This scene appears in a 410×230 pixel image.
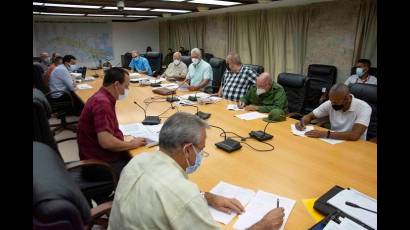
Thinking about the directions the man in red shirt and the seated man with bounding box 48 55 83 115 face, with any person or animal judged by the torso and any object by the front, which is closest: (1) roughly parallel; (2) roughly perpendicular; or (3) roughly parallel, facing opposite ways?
roughly parallel

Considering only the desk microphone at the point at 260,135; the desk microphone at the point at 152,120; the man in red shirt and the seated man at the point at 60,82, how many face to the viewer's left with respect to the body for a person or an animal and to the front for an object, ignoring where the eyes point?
1

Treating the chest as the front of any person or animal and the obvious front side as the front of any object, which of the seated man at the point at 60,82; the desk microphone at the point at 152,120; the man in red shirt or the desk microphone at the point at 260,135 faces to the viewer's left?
the desk microphone at the point at 152,120

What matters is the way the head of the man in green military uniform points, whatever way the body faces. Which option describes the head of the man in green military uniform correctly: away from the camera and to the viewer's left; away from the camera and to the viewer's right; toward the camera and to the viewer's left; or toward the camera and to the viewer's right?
toward the camera and to the viewer's left

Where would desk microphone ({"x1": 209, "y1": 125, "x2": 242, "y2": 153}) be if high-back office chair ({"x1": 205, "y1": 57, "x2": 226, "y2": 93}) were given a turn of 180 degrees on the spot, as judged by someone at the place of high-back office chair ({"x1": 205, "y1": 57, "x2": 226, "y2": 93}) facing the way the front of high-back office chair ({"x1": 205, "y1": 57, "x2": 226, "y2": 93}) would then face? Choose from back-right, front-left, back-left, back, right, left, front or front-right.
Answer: back-right

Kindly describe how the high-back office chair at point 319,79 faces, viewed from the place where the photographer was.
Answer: facing the viewer and to the left of the viewer

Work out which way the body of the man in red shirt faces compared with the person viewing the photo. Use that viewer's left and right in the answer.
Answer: facing to the right of the viewer

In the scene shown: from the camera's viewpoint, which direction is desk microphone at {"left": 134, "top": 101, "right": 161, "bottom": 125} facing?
to the viewer's left

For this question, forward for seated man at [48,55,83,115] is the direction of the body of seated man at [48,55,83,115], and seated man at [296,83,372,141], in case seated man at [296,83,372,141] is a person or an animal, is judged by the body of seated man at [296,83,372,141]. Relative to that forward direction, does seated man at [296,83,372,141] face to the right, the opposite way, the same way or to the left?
the opposite way

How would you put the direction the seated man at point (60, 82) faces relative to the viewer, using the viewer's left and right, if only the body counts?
facing to the right of the viewer

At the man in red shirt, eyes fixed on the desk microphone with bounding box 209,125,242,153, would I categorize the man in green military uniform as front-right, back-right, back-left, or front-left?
front-left

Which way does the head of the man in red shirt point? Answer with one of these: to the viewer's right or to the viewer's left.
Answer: to the viewer's right

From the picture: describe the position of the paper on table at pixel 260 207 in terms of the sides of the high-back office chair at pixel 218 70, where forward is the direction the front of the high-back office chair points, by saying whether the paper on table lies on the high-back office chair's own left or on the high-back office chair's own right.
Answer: on the high-back office chair's own left
